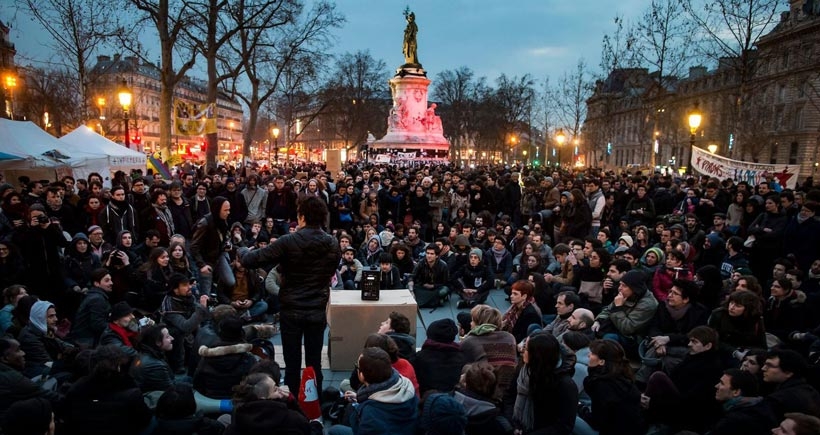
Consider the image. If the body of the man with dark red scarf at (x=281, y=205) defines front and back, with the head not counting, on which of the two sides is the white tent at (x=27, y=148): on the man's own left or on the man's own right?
on the man's own right

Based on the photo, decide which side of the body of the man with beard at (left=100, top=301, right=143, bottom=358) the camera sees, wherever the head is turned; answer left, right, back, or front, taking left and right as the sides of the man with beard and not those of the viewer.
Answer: right

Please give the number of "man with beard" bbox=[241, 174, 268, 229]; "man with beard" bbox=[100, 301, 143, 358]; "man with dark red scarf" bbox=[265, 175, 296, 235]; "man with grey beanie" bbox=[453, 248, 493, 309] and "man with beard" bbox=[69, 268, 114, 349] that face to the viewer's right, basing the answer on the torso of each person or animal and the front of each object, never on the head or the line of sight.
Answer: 2

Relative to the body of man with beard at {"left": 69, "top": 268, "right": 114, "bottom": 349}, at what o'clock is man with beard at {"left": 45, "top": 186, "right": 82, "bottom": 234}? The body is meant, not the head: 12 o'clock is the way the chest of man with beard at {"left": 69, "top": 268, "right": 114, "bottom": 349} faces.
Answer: man with beard at {"left": 45, "top": 186, "right": 82, "bottom": 234} is roughly at 9 o'clock from man with beard at {"left": 69, "top": 268, "right": 114, "bottom": 349}.

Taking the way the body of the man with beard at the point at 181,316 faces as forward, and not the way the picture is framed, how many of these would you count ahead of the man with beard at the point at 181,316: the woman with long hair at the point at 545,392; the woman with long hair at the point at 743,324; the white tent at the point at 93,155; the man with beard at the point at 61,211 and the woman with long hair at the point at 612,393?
3

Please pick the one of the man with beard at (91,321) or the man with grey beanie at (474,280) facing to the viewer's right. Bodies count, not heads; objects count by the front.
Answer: the man with beard at (91,321)

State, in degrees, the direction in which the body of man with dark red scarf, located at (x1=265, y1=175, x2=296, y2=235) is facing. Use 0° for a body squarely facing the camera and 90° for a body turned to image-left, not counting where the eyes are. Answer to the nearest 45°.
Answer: approximately 0°

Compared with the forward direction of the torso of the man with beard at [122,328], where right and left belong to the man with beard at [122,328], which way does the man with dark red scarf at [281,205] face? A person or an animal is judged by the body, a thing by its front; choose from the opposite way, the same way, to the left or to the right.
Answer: to the right

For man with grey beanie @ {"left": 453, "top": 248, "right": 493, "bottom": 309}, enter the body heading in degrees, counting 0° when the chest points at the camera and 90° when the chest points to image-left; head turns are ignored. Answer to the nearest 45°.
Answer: approximately 45°

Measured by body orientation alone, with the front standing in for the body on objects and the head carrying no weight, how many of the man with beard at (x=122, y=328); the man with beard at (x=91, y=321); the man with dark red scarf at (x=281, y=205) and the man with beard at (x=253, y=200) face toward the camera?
2

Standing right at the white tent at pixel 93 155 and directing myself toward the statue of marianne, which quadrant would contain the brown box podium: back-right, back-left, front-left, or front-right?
back-right
